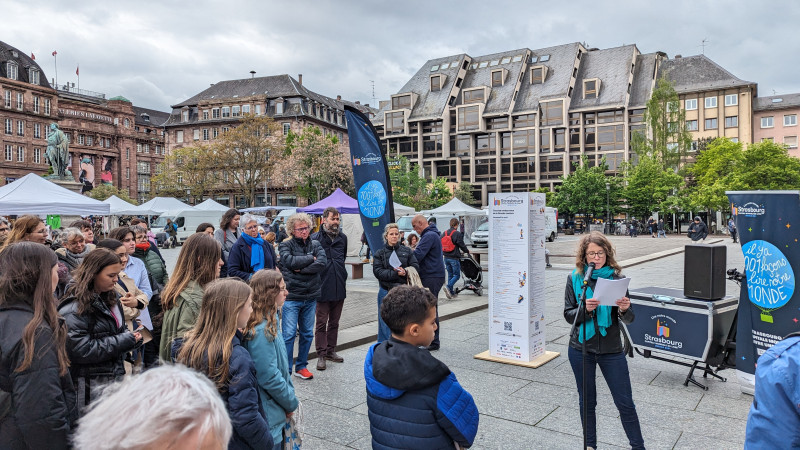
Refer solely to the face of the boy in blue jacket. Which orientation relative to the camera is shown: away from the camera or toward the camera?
away from the camera

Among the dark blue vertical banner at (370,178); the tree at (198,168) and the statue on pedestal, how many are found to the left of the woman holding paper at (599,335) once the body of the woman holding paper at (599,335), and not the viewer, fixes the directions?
0

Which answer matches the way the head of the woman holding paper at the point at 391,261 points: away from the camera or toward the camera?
toward the camera

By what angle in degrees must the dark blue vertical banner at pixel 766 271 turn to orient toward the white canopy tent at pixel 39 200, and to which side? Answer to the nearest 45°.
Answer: approximately 90° to its right

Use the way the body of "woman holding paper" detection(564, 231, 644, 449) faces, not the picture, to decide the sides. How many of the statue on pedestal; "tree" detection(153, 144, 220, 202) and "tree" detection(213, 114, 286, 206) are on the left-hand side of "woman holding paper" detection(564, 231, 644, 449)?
0

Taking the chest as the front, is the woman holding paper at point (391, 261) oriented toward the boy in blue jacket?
yes

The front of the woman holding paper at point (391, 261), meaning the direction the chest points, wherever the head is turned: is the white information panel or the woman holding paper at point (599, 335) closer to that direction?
the woman holding paper

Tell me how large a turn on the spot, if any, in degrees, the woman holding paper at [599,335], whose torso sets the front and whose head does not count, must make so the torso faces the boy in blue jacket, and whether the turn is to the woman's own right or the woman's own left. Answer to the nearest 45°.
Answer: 0° — they already face them

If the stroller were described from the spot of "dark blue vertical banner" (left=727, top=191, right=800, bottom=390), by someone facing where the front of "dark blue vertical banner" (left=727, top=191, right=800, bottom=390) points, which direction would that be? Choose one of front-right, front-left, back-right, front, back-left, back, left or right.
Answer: back-right

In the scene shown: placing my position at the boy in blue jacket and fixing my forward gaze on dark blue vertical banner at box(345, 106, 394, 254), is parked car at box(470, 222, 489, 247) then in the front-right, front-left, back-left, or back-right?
front-right

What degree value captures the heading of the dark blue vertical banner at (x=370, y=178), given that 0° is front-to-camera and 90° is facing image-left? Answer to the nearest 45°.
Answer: approximately 0°

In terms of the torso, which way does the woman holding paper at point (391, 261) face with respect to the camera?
toward the camera

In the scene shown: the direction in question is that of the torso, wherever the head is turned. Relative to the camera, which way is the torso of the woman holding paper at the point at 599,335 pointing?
toward the camera

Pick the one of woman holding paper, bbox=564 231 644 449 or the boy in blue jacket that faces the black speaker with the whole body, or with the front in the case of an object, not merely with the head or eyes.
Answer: the boy in blue jacket

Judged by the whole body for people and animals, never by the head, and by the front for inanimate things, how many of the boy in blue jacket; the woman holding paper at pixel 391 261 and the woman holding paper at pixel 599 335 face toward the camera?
2

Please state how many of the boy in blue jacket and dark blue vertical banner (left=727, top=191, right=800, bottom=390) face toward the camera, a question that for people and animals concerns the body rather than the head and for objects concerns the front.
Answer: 1

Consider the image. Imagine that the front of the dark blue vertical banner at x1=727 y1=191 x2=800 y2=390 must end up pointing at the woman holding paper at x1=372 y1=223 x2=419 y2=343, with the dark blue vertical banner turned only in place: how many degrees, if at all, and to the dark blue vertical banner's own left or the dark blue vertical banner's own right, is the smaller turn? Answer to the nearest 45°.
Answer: approximately 90° to the dark blue vertical banner's own right

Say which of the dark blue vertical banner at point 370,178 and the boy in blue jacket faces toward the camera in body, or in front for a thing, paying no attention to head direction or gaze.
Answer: the dark blue vertical banner

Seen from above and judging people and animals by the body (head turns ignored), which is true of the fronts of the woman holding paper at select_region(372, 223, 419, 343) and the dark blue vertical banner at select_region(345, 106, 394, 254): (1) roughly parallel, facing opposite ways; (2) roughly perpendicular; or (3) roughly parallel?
roughly parallel

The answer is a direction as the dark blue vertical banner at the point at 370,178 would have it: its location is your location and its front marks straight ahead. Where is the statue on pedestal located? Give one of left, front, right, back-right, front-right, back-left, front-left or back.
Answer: back-right
